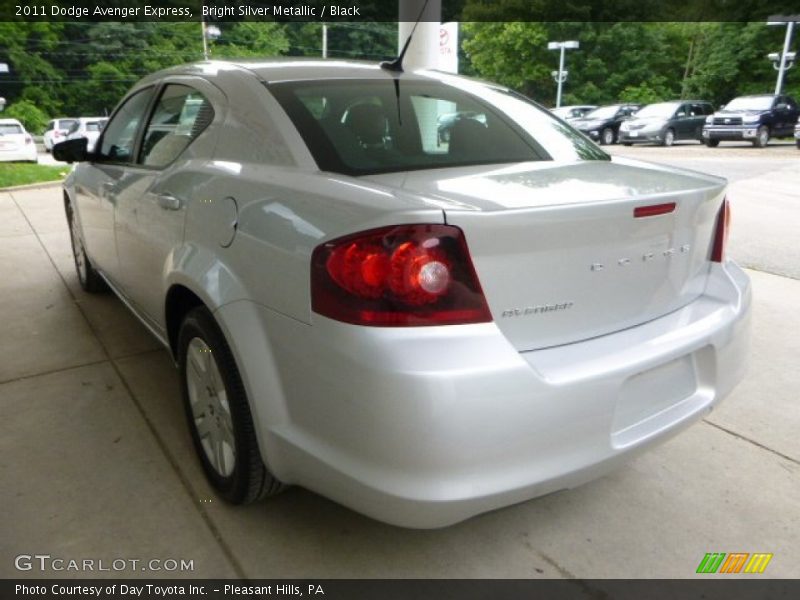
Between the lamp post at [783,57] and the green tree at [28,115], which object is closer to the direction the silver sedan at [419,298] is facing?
the green tree

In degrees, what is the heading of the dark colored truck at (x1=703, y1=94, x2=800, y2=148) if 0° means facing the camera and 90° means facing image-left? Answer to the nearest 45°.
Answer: approximately 45°

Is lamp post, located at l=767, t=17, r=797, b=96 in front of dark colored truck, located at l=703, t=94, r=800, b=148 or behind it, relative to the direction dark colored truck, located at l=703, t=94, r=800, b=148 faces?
behind

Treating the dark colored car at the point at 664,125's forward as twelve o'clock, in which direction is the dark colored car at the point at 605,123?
the dark colored car at the point at 605,123 is roughly at 3 o'clock from the dark colored car at the point at 664,125.

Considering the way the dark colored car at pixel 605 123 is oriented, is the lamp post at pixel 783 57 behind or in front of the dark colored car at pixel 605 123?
behind

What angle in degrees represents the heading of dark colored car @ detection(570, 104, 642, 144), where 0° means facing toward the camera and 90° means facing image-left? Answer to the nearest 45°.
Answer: approximately 45°

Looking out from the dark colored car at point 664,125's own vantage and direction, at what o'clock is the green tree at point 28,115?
The green tree is roughly at 2 o'clock from the dark colored car.

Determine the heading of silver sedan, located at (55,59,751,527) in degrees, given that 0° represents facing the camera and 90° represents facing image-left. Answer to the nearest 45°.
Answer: approximately 135°

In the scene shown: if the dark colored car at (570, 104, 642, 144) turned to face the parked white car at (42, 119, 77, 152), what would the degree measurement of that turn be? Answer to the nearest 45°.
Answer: approximately 45° to its right

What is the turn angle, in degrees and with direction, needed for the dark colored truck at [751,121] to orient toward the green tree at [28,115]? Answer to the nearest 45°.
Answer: approximately 45° to its right

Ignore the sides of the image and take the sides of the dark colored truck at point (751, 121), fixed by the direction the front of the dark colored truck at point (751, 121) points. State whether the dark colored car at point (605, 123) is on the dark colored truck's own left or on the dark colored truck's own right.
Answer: on the dark colored truck's own right
